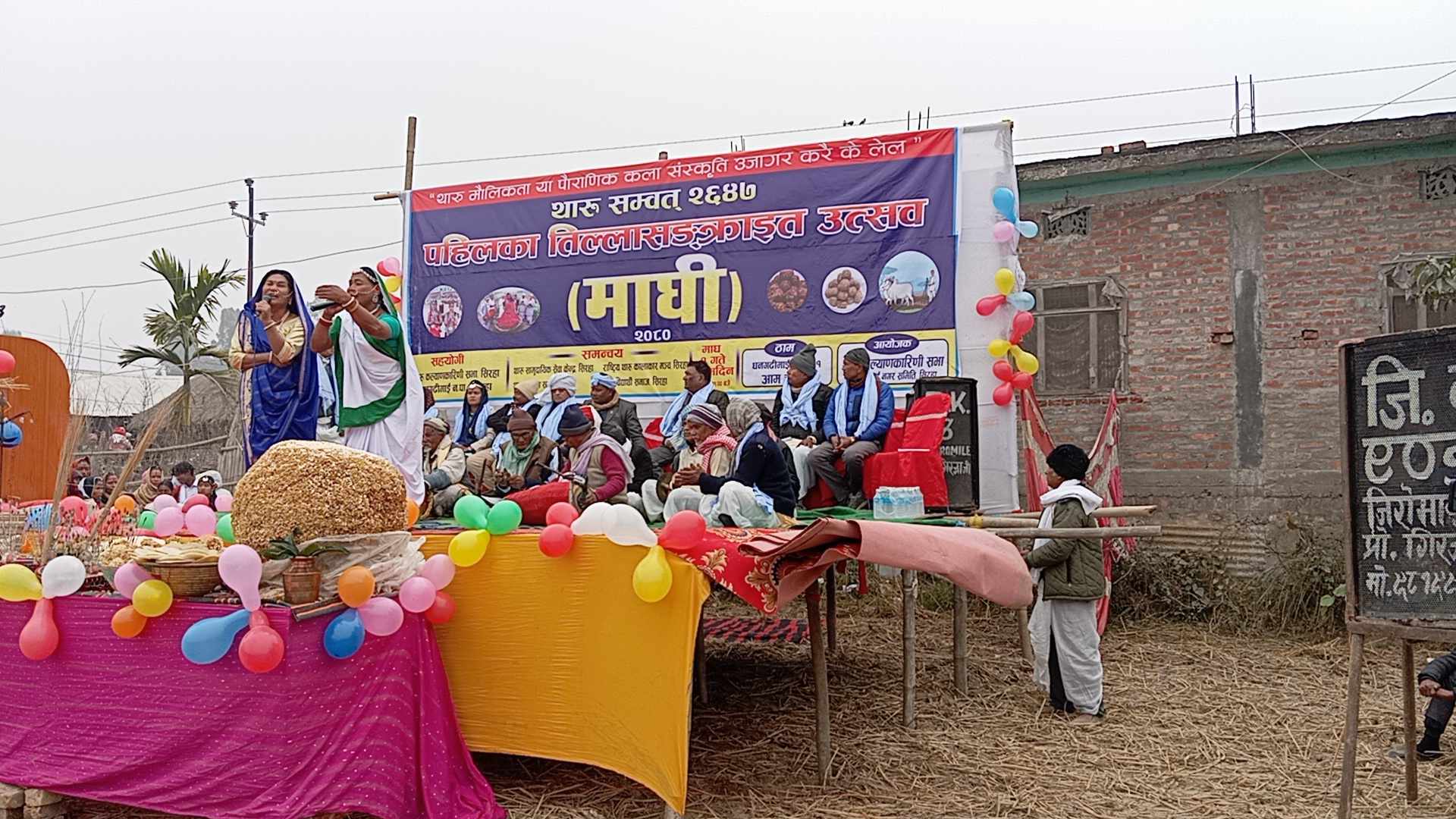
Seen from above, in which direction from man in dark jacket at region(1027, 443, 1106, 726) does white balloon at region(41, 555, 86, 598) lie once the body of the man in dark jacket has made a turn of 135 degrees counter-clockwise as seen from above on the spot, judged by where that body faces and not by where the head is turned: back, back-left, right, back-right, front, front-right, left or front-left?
right

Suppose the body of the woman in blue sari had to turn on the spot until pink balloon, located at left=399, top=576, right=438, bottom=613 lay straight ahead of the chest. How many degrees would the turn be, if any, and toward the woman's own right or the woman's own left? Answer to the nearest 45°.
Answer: approximately 45° to the woman's own left

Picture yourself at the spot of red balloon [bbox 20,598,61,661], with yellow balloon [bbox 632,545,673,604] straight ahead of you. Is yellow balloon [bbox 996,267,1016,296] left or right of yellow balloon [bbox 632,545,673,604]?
left

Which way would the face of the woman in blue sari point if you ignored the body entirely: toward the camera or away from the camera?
toward the camera

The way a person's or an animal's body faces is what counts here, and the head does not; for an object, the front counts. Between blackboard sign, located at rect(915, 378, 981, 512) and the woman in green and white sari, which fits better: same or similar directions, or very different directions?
same or similar directions

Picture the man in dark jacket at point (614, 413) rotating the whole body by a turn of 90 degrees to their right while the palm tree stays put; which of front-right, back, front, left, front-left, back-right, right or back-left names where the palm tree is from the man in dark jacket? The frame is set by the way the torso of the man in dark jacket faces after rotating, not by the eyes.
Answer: front

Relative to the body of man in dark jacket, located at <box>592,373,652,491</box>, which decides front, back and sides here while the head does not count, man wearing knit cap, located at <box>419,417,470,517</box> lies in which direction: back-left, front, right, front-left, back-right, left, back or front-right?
front-right

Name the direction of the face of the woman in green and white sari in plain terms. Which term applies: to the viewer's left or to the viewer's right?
to the viewer's left

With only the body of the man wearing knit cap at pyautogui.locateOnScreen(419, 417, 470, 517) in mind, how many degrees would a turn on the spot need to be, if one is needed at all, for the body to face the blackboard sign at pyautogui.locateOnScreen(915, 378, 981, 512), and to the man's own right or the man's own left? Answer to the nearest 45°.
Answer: approximately 90° to the man's own left

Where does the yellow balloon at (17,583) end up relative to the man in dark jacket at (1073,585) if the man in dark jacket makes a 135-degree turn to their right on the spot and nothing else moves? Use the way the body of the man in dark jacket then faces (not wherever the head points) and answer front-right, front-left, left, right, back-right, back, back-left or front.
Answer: back
